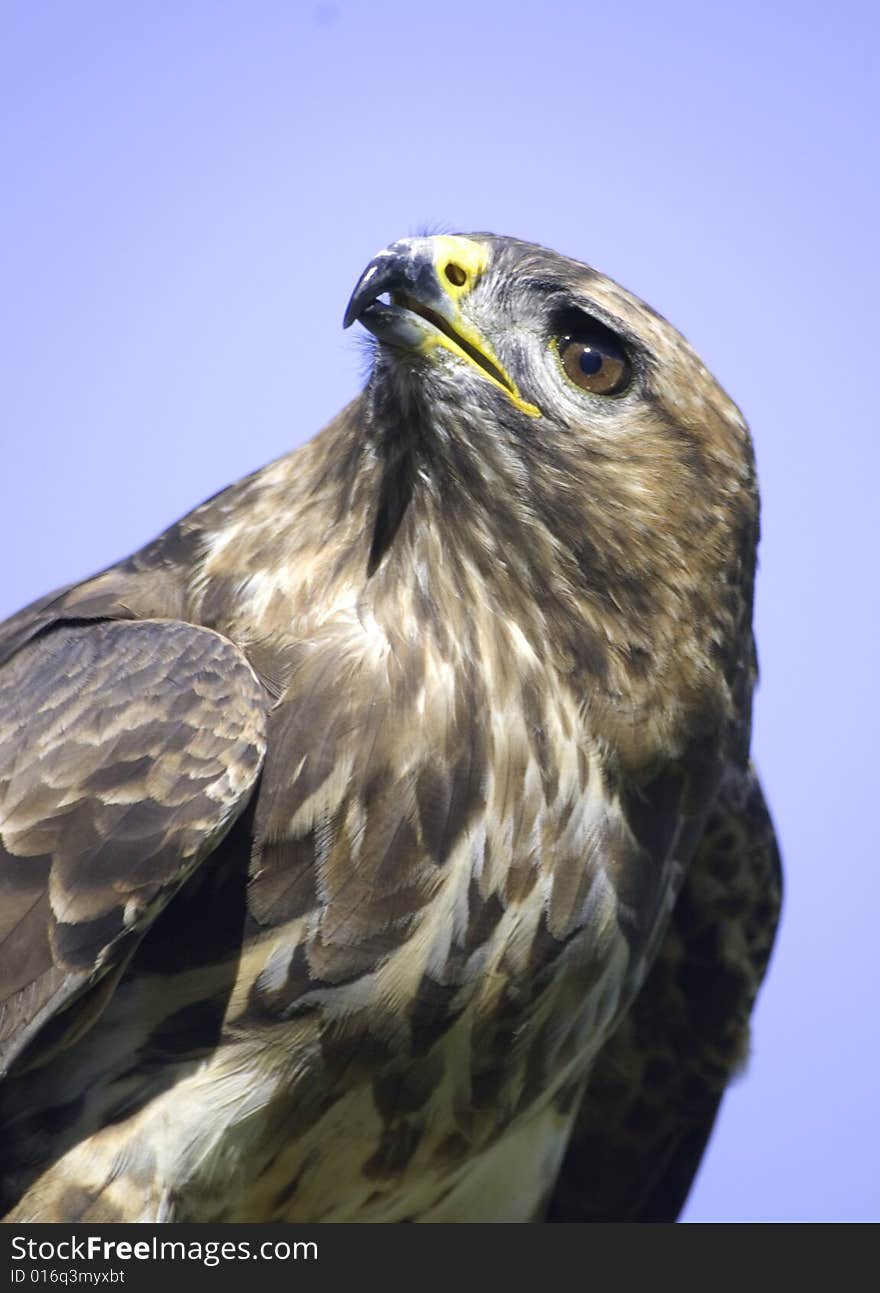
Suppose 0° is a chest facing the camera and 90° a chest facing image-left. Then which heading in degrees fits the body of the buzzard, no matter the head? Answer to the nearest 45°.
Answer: approximately 315°
